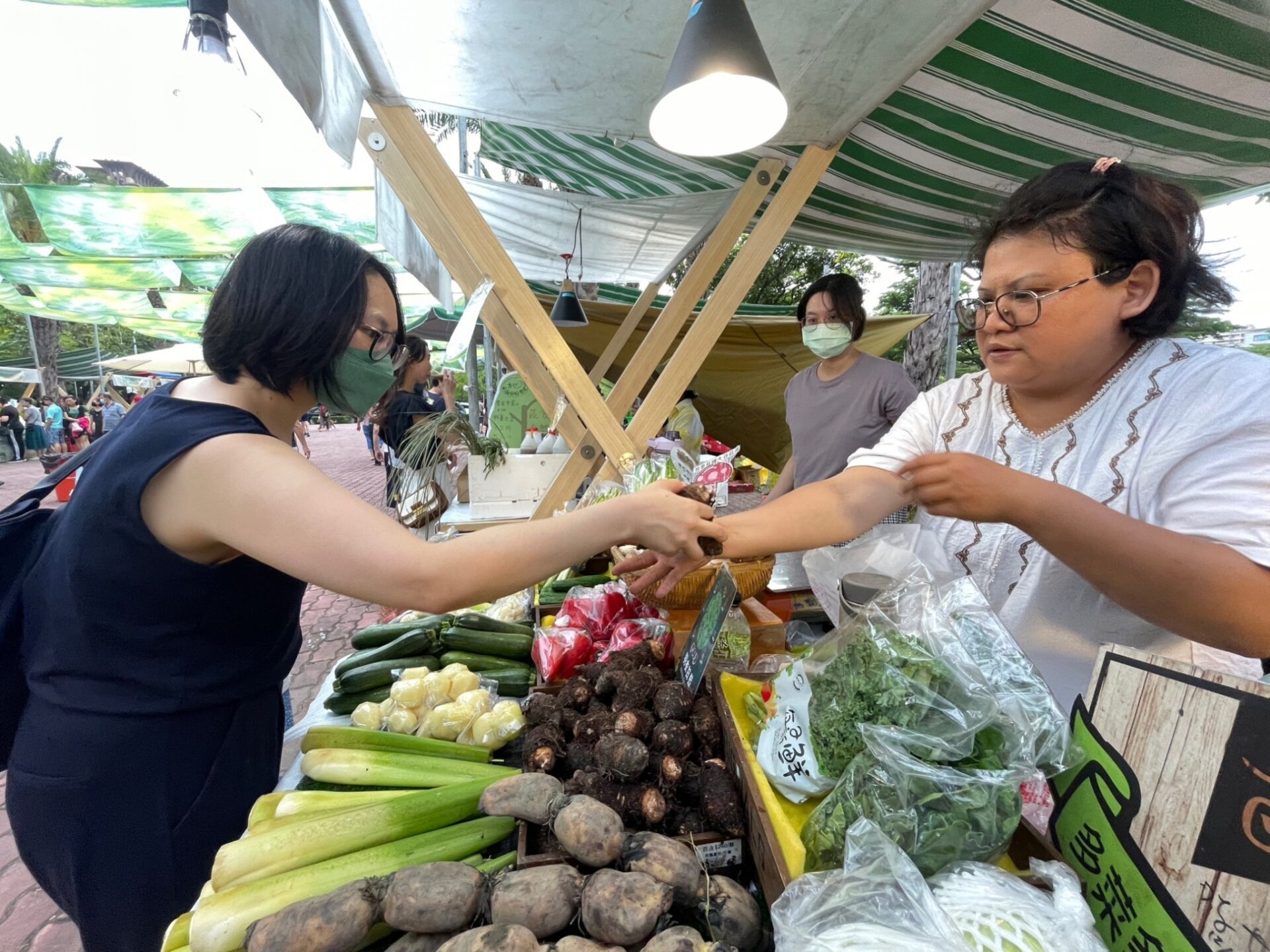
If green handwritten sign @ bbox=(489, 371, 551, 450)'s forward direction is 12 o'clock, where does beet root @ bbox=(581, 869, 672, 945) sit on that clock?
The beet root is roughly at 12 o'clock from the green handwritten sign.

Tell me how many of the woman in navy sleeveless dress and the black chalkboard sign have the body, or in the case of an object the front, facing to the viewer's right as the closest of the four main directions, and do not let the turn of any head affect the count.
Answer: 1

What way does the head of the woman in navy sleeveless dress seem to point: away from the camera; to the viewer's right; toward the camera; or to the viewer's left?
to the viewer's right

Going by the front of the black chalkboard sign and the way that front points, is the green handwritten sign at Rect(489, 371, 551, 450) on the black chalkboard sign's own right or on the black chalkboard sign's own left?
on the black chalkboard sign's own right

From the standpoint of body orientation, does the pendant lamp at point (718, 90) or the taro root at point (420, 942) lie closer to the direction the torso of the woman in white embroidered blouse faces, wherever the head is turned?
the taro root

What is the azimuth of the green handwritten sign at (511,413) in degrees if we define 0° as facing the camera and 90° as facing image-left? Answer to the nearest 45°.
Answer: approximately 0°

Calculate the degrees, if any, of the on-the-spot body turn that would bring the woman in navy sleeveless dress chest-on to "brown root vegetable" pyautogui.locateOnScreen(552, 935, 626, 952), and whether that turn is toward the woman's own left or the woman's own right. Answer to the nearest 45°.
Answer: approximately 45° to the woman's own right

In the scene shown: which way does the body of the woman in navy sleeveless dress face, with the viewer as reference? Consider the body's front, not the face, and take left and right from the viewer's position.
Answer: facing to the right of the viewer

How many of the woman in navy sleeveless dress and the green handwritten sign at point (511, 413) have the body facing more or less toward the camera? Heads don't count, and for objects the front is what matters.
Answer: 1

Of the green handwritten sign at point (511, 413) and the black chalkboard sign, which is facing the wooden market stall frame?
the green handwritten sign
